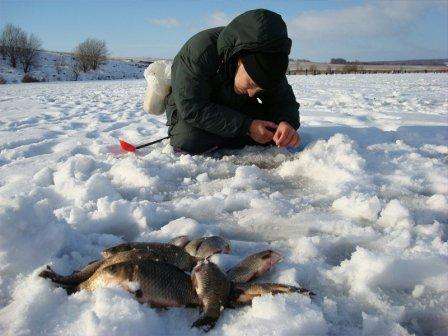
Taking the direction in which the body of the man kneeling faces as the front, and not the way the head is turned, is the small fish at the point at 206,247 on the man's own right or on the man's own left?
on the man's own right

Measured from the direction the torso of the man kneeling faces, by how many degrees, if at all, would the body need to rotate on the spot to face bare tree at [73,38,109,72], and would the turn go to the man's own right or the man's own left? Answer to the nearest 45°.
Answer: approximately 135° to the man's own left

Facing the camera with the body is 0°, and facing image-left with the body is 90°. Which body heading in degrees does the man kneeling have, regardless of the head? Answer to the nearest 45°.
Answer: approximately 315°

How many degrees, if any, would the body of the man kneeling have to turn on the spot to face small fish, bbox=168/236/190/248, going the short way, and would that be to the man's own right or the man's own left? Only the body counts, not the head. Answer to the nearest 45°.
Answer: approximately 45° to the man's own right

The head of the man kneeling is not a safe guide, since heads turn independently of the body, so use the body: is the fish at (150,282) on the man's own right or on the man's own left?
on the man's own right

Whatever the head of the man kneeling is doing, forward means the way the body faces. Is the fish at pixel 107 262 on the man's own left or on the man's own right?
on the man's own right

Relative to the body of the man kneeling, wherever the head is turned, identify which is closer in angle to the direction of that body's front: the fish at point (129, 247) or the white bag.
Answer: the fish

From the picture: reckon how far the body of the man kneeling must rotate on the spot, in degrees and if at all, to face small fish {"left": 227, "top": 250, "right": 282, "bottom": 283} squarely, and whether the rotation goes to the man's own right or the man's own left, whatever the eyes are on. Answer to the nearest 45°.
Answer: approximately 45° to the man's own right

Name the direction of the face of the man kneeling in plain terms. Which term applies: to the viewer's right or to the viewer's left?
to the viewer's right

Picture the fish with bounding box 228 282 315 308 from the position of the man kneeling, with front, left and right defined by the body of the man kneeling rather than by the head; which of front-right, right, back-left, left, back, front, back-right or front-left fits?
front-right

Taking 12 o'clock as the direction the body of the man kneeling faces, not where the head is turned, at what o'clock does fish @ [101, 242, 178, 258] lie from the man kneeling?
The fish is roughly at 2 o'clock from the man kneeling.

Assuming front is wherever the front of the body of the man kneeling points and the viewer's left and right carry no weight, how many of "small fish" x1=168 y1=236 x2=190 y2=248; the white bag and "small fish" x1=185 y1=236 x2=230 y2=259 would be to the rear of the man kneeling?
1
